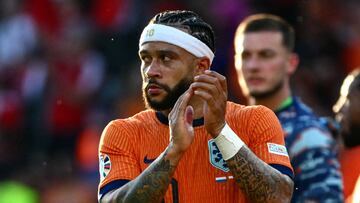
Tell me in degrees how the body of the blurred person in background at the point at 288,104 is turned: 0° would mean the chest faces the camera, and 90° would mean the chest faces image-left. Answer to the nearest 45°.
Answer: approximately 45°

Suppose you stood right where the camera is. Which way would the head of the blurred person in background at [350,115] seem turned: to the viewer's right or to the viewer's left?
to the viewer's left

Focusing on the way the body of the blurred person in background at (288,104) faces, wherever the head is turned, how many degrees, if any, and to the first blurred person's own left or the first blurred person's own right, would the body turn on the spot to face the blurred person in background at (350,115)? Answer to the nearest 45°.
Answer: approximately 135° to the first blurred person's own left
